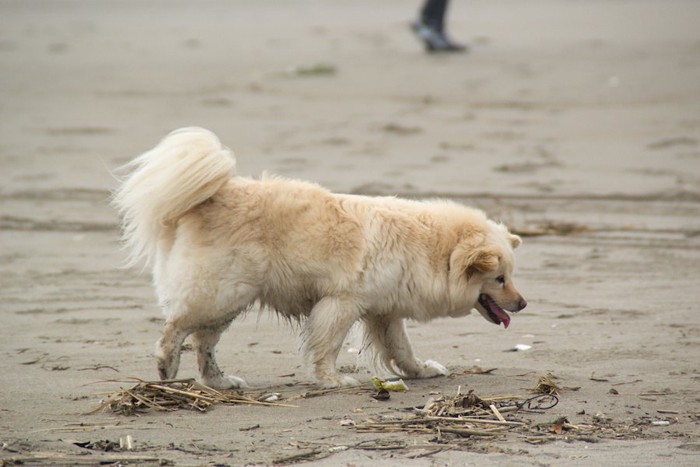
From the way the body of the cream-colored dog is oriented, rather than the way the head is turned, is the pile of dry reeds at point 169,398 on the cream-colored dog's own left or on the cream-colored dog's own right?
on the cream-colored dog's own right

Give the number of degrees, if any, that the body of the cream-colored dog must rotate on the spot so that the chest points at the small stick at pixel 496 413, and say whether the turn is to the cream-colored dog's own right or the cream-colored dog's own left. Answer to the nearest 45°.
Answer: approximately 45° to the cream-colored dog's own right

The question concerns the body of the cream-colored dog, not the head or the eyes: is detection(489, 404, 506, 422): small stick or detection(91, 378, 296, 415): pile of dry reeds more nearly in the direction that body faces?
the small stick

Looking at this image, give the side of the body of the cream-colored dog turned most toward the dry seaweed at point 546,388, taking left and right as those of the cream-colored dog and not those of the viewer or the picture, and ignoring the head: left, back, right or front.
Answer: front

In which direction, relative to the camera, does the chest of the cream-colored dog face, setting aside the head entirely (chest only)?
to the viewer's right
